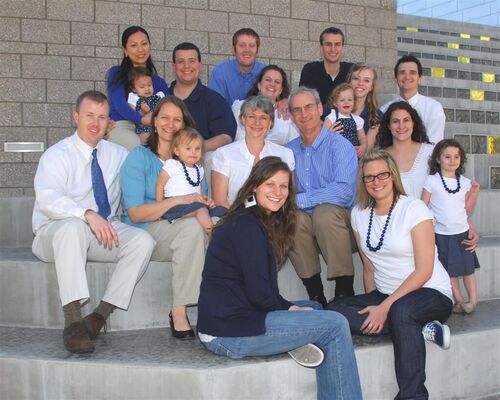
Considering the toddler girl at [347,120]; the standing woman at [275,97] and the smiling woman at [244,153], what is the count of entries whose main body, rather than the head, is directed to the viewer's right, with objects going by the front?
0

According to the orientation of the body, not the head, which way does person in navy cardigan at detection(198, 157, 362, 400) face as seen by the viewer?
to the viewer's right

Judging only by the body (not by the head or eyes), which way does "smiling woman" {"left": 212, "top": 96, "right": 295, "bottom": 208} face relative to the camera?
toward the camera

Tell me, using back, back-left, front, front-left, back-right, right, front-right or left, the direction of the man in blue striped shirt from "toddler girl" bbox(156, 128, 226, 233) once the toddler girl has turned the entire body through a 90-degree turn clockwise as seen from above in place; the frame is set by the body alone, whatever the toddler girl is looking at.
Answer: back-left

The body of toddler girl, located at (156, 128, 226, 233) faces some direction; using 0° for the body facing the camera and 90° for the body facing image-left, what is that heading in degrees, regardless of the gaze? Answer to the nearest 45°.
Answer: approximately 315°

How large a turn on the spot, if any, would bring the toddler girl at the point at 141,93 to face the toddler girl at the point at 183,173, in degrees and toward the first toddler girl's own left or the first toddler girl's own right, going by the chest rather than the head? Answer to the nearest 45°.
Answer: approximately 45° to the first toddler girl's own right

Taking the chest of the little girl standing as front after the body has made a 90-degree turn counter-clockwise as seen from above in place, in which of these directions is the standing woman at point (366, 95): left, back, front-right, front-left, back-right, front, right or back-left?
back-left

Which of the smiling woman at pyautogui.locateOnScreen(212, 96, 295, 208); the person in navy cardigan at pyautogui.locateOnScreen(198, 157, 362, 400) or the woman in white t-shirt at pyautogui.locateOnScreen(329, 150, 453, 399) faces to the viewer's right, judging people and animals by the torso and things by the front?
the person in navy cardigan

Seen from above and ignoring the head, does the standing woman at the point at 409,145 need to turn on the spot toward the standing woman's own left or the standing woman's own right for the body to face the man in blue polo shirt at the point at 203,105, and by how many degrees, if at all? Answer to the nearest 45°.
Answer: approximately 90° to the standing woman's own right

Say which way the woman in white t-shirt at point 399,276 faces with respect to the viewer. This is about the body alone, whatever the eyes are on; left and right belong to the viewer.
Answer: facing the viewer and to the left of the viewer

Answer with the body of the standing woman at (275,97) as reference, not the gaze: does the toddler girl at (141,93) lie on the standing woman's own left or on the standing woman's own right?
on the standing woman's own right

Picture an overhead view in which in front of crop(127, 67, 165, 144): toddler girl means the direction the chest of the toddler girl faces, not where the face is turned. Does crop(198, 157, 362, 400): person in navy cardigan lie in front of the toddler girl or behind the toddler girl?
in front
